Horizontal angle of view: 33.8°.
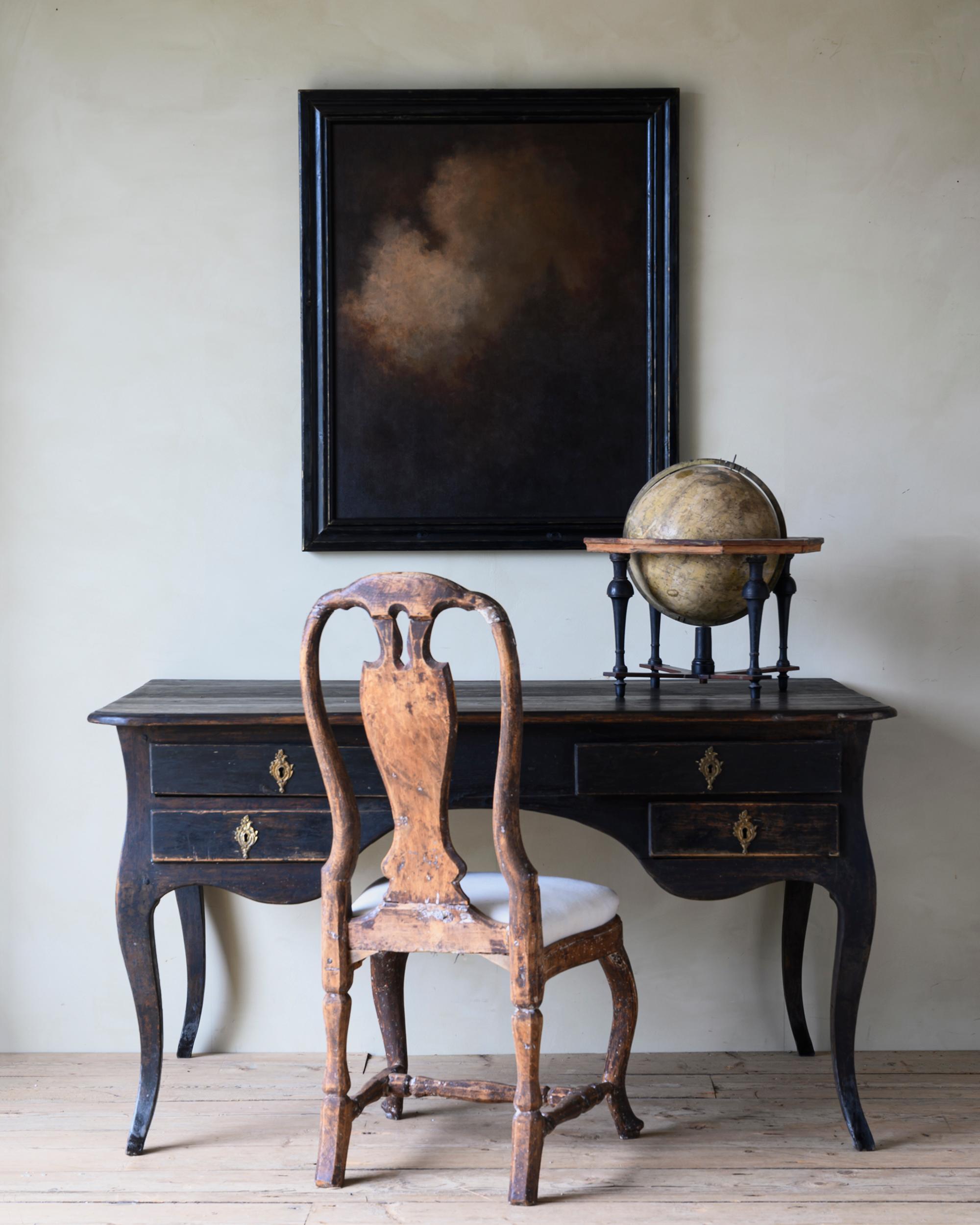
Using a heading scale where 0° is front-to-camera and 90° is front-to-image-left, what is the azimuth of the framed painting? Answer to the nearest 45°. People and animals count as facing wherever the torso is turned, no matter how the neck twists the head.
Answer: approximately 0°

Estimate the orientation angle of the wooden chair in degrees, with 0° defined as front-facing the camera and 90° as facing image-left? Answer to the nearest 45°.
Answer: approximately 225°

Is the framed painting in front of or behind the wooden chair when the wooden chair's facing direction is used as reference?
in front

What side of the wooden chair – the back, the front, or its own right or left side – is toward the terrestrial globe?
front

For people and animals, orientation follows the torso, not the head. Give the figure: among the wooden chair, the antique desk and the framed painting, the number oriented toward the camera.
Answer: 2

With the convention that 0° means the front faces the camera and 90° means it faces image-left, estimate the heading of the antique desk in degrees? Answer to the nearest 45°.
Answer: approximately 0°

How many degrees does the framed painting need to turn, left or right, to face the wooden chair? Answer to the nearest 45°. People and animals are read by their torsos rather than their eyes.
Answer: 0° — it already faces it
